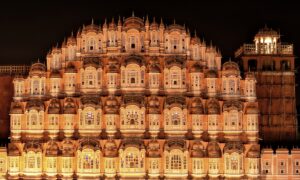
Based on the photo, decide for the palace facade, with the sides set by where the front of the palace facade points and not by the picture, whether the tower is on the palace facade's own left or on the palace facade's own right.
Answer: on the palace facade's own left

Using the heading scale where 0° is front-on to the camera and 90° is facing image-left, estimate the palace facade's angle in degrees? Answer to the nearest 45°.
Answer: approximately 0°
